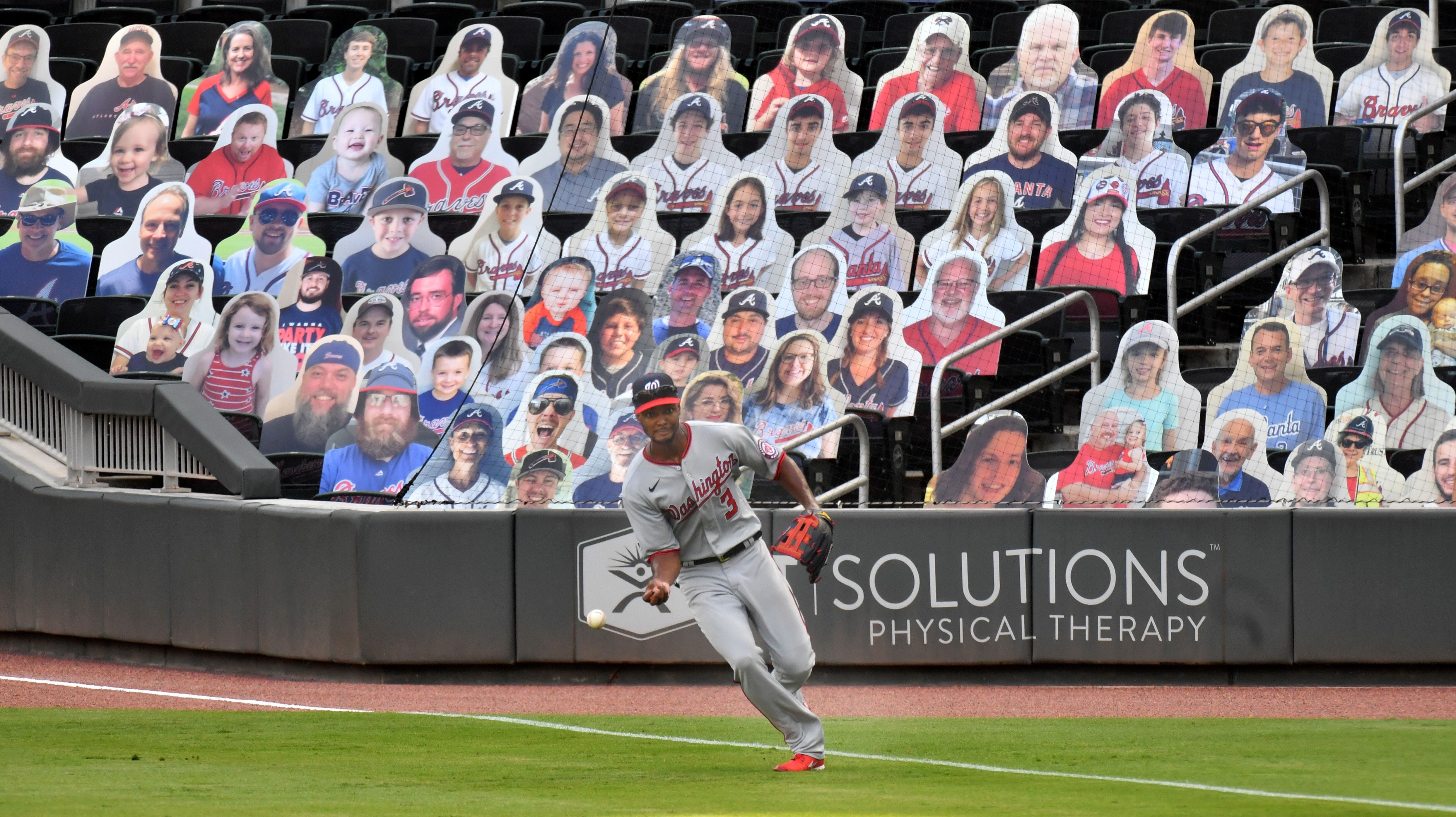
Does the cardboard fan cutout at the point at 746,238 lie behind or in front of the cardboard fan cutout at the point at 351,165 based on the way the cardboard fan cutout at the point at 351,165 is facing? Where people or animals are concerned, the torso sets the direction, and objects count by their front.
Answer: in front

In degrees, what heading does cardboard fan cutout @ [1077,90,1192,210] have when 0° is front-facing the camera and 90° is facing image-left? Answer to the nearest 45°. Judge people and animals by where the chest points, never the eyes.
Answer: approximately 0°

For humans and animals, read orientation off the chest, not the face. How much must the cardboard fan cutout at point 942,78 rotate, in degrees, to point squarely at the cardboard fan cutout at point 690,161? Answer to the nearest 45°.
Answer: approximately 90° to its right

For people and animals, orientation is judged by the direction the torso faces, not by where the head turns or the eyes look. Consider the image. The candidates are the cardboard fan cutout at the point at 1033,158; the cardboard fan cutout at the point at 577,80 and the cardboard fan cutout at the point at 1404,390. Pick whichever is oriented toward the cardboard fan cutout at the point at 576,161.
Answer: the cardboard fan cutout at the point at 577,80

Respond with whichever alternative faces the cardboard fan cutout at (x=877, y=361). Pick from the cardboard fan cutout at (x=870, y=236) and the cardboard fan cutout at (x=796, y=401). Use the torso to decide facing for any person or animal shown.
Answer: the cardboard fan cutout at (x=870, y=236)

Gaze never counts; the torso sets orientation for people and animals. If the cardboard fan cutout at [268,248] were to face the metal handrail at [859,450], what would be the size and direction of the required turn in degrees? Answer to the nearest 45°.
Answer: approximately 45° to its left

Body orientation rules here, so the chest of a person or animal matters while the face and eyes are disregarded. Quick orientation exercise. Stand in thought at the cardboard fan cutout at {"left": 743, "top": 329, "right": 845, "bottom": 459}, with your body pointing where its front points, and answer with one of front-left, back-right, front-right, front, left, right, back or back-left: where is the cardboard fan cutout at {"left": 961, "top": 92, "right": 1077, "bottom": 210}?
back-left

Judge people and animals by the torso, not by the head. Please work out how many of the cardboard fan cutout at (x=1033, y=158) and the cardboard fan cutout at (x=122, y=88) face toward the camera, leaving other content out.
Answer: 2

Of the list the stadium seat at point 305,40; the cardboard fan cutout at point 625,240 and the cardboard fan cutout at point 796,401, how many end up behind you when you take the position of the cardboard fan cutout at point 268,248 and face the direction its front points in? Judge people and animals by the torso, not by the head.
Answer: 1

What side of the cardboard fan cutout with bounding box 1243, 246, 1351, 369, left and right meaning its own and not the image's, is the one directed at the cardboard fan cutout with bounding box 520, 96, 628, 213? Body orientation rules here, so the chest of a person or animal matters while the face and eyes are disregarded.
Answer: right

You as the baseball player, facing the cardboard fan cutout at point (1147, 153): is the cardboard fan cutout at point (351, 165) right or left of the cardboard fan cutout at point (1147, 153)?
left

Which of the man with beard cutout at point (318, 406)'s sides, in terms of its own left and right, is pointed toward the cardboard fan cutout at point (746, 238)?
left
